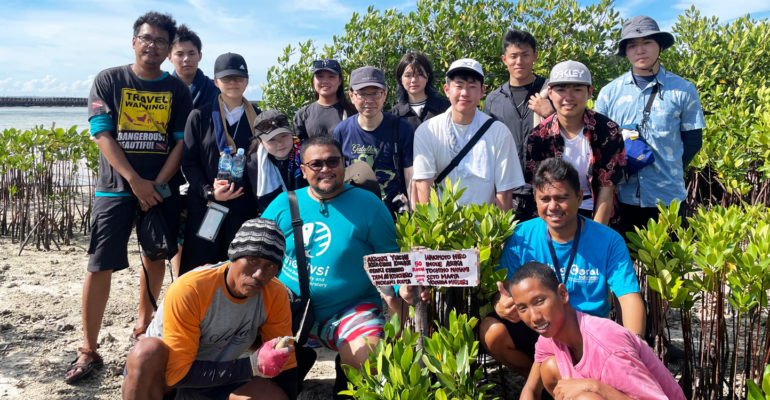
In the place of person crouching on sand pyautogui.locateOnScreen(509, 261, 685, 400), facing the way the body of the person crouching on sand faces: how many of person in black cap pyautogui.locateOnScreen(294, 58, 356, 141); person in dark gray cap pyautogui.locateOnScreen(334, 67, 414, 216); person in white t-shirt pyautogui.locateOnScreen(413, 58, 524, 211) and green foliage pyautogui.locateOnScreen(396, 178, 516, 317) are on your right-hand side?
4

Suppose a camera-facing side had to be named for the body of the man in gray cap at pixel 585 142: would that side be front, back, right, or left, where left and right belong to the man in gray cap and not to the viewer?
front

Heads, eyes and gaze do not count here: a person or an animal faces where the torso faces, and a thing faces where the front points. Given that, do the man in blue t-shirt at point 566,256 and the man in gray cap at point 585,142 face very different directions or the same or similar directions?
same or similar directions

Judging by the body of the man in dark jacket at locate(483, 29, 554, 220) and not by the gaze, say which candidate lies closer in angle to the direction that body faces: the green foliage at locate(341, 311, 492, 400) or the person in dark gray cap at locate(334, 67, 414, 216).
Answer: the green foliage

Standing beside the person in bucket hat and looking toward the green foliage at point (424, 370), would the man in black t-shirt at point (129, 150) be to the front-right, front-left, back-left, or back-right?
front-right

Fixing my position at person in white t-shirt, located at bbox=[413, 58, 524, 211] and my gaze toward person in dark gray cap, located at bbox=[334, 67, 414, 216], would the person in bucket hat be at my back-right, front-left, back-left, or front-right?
back-right

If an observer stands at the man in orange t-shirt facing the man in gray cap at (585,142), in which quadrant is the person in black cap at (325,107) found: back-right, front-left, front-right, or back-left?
front-left

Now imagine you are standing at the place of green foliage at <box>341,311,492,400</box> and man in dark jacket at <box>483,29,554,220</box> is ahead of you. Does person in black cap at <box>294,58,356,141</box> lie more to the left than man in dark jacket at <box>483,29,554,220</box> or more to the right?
left

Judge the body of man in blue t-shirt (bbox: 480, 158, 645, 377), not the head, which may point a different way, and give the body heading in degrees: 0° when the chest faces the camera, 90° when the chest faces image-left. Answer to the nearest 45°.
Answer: approximately 0°

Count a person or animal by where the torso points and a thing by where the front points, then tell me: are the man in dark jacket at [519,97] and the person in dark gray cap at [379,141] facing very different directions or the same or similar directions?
same or similar directions

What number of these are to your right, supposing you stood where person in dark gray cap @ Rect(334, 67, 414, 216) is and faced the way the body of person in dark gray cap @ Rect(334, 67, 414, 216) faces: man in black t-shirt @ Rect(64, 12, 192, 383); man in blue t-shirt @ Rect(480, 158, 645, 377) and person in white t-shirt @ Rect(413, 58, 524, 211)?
1

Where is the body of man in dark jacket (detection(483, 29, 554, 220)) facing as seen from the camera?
toward the camera

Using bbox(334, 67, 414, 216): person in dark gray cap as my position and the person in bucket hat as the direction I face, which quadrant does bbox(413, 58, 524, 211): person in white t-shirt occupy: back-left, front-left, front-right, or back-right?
front-right

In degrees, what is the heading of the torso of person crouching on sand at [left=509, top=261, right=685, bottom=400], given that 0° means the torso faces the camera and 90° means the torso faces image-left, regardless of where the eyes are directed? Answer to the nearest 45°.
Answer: approximately 45°

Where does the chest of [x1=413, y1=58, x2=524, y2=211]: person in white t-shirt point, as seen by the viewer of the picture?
toward the camera

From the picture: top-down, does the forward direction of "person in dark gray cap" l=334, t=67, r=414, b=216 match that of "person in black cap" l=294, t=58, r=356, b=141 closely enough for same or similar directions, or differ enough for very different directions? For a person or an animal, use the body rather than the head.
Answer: same or similar directions

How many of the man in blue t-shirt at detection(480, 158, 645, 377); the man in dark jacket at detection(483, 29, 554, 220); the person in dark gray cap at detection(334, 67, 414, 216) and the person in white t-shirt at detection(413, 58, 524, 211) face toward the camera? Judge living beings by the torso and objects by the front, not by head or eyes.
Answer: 4

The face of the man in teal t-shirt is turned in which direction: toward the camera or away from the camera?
toward the camera
